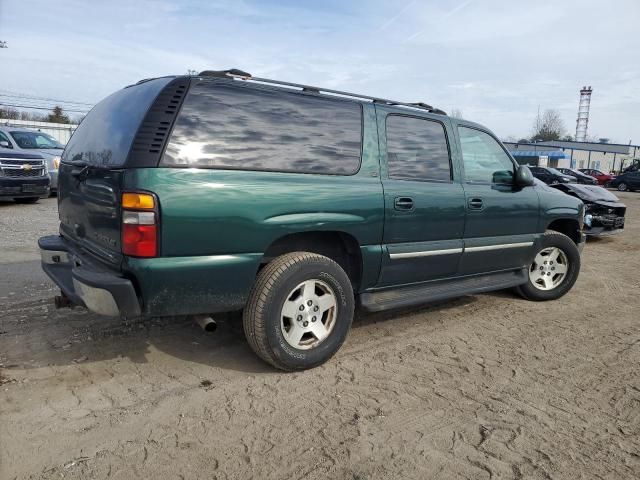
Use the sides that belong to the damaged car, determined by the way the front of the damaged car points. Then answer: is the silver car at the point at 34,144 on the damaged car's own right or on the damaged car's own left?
on the damaged car's own right

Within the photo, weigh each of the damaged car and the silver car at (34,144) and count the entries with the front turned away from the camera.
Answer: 0

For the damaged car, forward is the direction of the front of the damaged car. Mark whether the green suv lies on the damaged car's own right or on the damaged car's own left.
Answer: on the damaged car's own right

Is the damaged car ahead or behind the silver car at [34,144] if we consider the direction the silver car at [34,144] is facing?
ahead

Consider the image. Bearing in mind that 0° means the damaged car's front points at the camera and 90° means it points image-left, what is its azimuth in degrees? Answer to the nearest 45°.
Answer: approximately 315°

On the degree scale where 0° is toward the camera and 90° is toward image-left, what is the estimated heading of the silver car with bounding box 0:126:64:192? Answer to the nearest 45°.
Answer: approximately 315°

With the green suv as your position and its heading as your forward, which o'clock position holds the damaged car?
The damaged car is roughly at 12 o'clock from the green suv.

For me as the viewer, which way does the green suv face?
facing away from the viewer and to the right of the viewer
